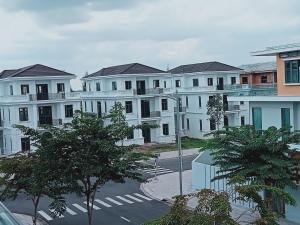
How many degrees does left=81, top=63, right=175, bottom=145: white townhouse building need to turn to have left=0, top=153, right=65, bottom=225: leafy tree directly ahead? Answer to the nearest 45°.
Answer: approximately 45° to its right

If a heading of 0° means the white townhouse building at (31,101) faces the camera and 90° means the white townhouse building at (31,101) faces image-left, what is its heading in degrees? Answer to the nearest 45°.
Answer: approximately 315°

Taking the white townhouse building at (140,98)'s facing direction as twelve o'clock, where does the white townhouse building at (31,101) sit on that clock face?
the white townhouse building at (31,101) is roughly at 4 o'clock from the white townhouse building at (140,98).

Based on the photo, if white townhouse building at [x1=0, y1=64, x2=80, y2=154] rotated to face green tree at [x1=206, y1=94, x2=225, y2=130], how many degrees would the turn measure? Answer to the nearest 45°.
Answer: approximately 45° to its left

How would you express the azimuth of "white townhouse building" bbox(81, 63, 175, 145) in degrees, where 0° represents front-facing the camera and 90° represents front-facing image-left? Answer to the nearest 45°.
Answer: approximately 315°

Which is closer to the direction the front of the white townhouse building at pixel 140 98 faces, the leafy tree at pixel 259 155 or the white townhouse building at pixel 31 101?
the leafy tree

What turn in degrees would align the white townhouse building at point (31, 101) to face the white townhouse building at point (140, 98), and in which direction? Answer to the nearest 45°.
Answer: approximately 45° to its left
